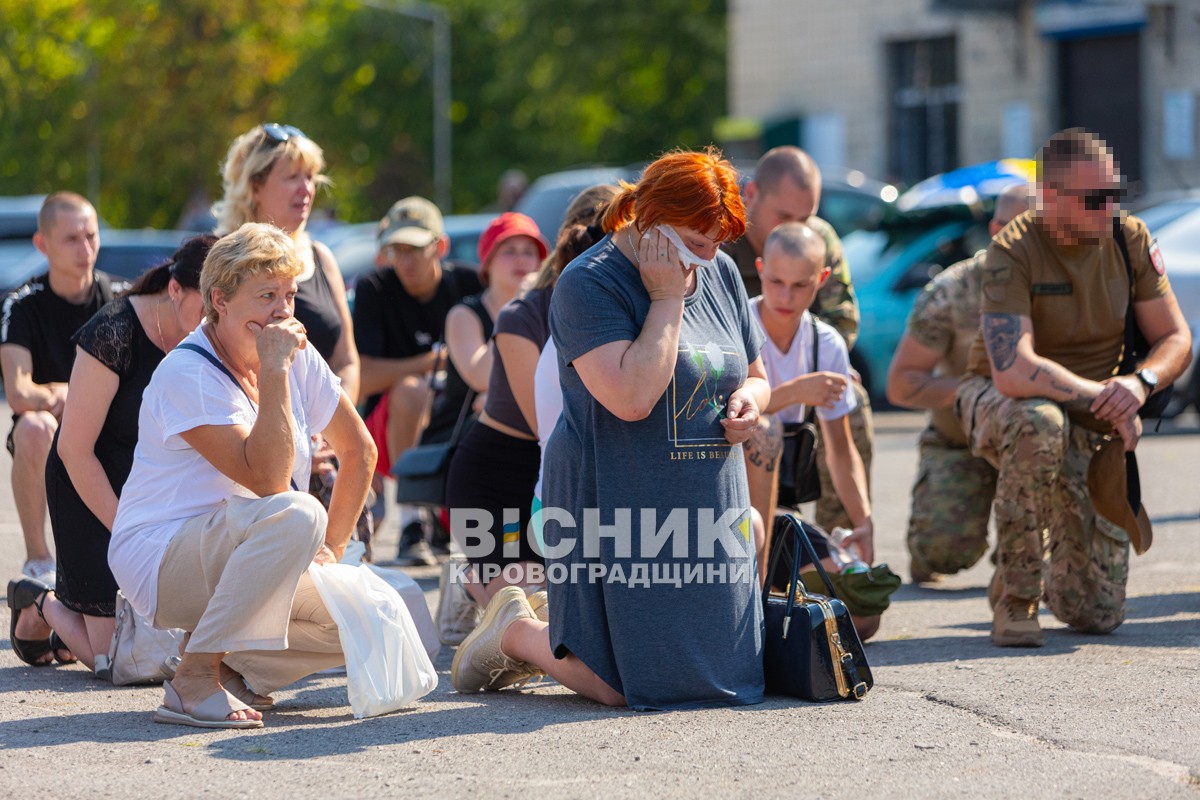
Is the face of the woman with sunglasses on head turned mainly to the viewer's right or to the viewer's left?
to the viewer's right

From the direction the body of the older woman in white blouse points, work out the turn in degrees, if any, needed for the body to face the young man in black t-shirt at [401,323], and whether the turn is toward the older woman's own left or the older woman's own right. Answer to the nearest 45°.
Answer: approximately 135° to the older woman's own left

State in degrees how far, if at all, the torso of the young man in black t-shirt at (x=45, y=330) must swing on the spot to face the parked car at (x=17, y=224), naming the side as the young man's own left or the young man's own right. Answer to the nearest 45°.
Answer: approximately 135° to the young man's own left

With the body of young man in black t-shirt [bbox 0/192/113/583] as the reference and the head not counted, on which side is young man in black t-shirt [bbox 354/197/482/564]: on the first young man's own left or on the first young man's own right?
on the first young man's own left

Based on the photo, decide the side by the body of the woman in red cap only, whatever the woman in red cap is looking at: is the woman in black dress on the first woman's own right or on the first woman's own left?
on the first woman's own right

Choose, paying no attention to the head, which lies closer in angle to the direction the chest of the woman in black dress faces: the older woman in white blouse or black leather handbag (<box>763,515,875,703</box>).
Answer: the black leather handbag

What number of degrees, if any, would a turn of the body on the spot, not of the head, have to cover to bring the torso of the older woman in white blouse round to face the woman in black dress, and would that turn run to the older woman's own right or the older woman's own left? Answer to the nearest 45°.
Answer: approximately 180°

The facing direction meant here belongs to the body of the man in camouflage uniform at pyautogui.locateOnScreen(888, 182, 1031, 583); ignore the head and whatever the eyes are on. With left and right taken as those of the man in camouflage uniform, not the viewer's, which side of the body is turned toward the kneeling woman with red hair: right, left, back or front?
right
